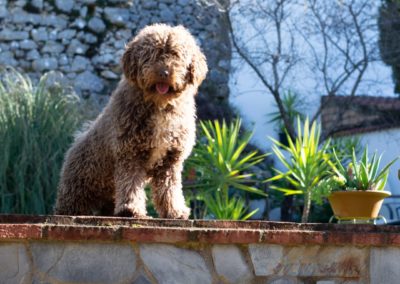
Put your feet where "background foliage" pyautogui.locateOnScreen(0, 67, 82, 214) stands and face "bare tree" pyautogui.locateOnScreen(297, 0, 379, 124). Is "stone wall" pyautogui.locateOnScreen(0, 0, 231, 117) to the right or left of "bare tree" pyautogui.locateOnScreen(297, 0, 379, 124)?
left

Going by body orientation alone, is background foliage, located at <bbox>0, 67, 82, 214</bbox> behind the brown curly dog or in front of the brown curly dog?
behind

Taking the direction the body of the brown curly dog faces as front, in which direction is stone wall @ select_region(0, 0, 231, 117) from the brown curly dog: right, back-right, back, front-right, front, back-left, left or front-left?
back-left

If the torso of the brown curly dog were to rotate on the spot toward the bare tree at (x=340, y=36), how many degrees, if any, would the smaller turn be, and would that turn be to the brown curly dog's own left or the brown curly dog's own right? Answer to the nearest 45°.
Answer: approximately 90° to the brown curly dog's own left

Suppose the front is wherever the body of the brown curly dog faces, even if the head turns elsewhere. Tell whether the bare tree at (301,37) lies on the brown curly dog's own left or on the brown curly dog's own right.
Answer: on the brown curly dog's own left

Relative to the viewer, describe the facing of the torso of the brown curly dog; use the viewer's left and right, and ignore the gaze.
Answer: facing the viewer and to the right of the viewer
